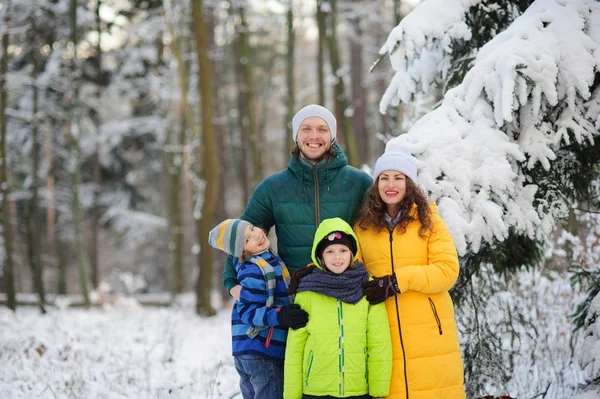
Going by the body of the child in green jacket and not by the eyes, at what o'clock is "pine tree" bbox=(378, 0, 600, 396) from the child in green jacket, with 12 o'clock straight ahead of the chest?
The pine tree is roughly at 8 o'clock from the child in green jacket.

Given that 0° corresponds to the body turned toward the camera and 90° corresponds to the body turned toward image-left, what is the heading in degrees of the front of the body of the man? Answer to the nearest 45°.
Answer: approximately 0°

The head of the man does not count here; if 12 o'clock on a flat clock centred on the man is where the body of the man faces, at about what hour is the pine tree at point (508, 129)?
The pine tree is roughly at 9 o'clock from the man.

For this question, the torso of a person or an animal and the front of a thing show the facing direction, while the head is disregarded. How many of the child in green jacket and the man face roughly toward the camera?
2
